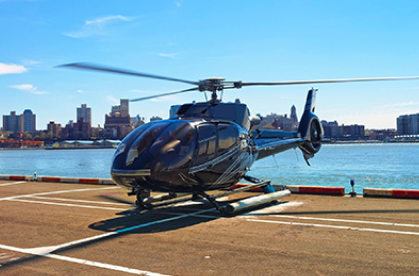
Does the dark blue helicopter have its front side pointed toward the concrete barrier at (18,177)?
no

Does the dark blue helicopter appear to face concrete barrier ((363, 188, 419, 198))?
no

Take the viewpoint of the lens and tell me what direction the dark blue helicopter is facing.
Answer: facing the viewer and to the left of the viewer

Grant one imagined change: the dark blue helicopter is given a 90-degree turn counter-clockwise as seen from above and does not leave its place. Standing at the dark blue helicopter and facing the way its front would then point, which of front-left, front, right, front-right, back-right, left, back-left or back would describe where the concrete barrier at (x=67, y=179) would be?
back

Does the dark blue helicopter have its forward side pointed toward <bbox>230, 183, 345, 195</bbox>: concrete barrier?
no
